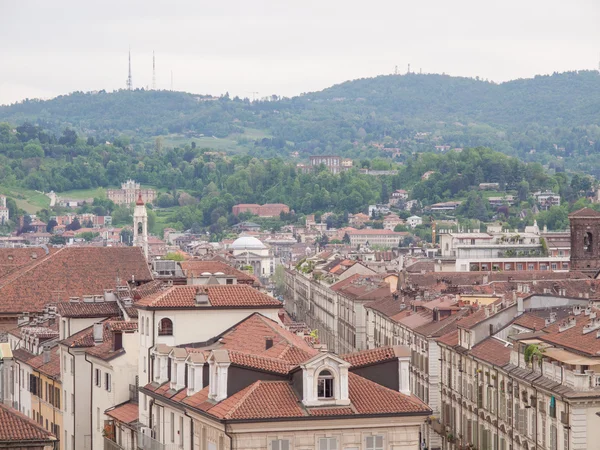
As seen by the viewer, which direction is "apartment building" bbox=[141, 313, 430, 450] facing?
toward the camera
